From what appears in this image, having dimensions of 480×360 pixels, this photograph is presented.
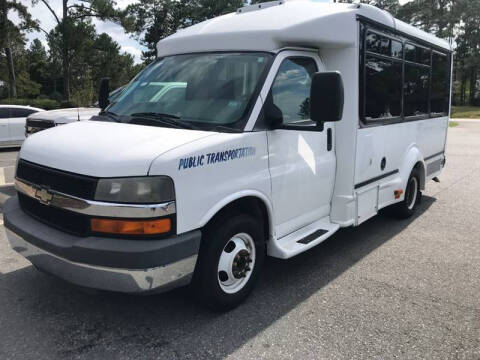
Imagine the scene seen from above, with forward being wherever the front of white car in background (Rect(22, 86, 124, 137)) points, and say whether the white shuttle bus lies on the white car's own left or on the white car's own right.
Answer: on the white car's own left

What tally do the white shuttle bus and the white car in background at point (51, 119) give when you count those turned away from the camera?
0

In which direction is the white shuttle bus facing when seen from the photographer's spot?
facing the viewer and to the left of the viewer

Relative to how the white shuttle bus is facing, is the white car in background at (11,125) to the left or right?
on its right

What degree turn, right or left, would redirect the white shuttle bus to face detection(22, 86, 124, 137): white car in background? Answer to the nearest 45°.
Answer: approximately 90° to its right
